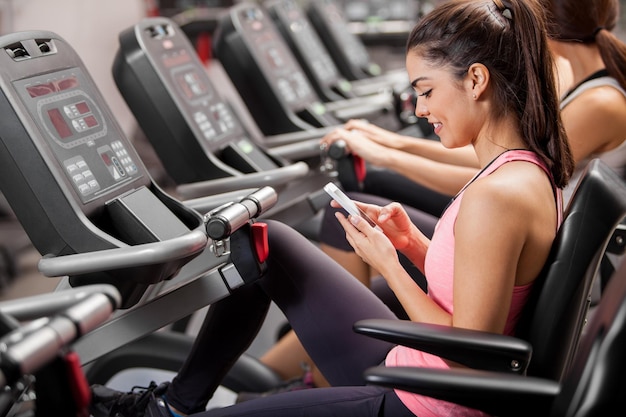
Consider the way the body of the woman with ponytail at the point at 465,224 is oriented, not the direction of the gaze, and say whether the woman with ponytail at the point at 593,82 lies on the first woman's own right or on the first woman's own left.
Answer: on the first woman's own right

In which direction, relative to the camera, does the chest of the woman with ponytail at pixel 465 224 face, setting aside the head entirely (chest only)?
to the viewer's left
